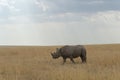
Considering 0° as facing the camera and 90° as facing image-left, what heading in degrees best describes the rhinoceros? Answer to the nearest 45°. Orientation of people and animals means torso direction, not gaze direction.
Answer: approximately 90°
